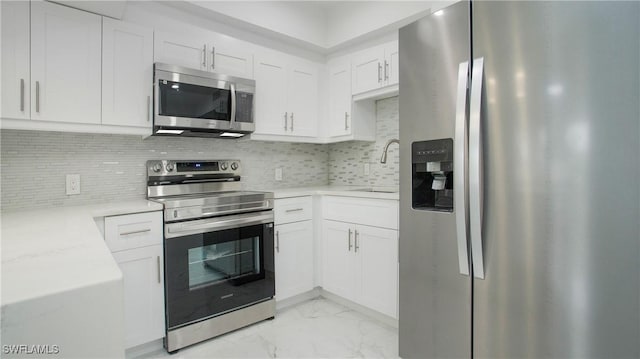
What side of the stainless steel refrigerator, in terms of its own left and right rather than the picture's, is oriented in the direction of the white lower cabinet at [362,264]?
right

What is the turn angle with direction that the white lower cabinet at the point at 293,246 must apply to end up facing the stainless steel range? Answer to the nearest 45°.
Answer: approximately 90° to its right

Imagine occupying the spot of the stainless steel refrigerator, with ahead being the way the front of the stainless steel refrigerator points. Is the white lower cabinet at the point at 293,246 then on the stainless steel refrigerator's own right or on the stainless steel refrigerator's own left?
on the stainless steel refrigerator's own right

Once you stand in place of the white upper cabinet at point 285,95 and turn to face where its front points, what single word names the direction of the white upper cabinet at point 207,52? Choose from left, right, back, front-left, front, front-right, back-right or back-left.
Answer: right

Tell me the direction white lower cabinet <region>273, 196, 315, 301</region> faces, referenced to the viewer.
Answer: facing the viewer and to the right of the viewer

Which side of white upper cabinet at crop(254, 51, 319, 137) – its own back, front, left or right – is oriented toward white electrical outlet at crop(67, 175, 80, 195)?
right

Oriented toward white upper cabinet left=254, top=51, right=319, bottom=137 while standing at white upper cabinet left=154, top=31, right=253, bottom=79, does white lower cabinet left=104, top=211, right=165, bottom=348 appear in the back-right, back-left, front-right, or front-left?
back-right

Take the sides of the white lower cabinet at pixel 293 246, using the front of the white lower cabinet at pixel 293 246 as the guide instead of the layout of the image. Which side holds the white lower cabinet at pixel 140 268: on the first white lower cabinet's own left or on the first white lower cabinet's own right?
on the first white lower cabinet's own right

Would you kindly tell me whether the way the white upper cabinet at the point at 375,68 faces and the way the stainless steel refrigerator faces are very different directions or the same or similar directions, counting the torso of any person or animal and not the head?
same or similar directions

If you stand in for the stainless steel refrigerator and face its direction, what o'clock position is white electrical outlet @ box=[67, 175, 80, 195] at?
The white electrical outlet is roughly at 1 o'clock from the stainless steel refrigerator.

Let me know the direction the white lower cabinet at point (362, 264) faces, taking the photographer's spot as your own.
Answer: facing the viewer and to the left of the viewer

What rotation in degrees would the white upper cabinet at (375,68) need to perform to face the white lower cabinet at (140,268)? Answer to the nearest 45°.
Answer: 0° — it already faces it

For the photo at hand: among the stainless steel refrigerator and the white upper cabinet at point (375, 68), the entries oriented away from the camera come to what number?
0
